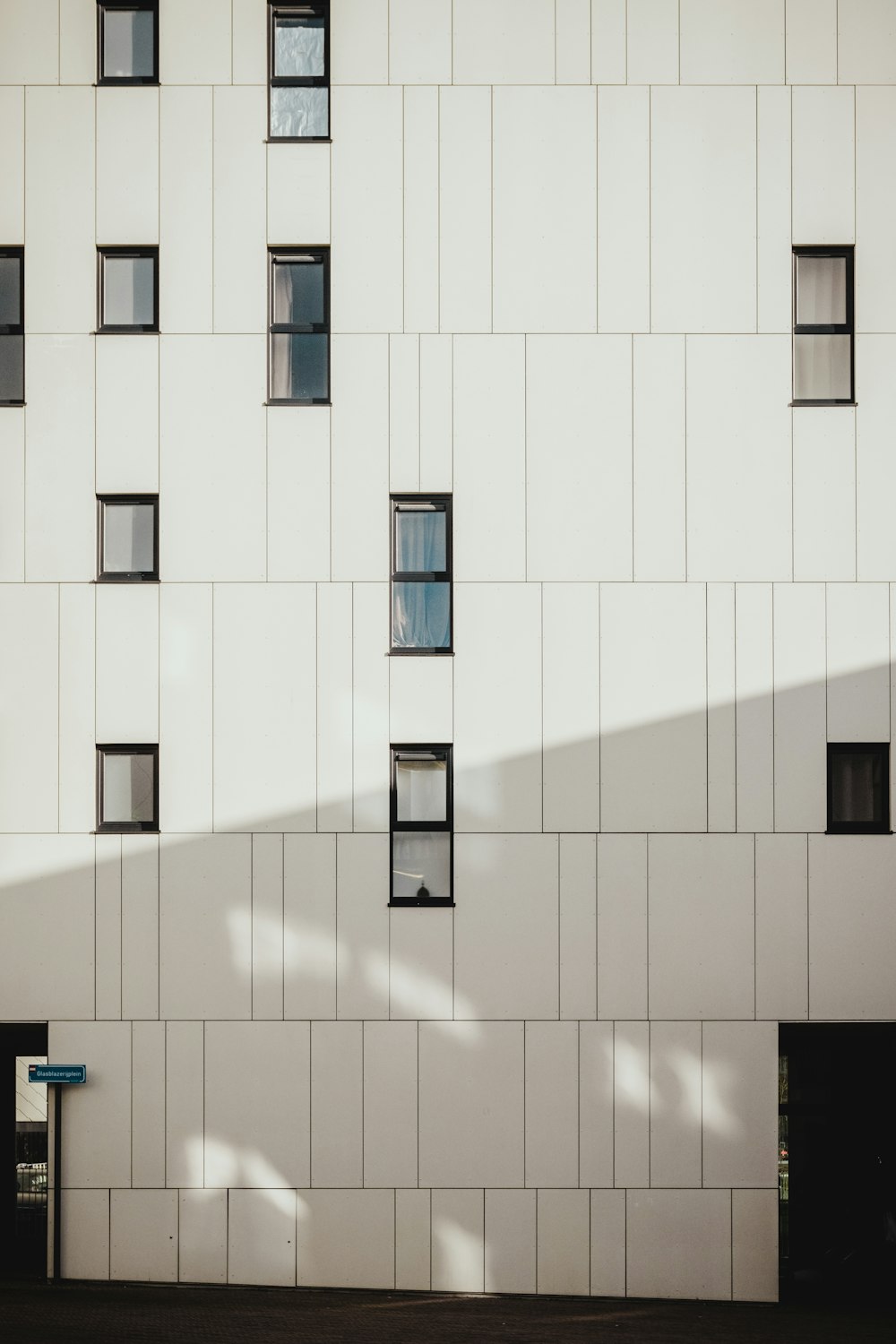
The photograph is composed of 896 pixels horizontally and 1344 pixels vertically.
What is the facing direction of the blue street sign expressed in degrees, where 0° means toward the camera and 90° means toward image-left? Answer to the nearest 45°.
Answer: approximately 0°

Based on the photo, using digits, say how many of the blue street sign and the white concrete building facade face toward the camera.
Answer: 2

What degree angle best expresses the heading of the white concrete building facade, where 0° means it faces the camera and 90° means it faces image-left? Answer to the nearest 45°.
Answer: approximately 0°
